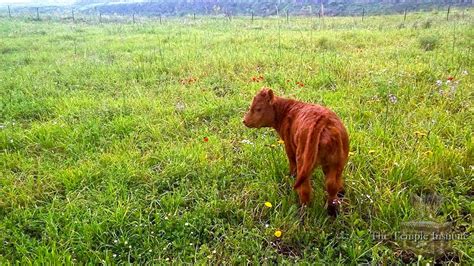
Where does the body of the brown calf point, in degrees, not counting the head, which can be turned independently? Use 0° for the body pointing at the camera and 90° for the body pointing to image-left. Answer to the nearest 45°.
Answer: approximately 135°

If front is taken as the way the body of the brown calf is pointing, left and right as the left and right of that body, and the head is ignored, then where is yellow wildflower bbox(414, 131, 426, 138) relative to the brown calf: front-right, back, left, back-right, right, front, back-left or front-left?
right
